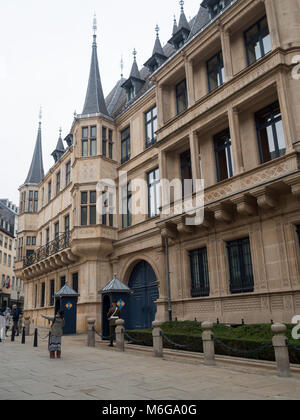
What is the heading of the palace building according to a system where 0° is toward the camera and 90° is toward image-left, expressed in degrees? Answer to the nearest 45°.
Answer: approximately 45°

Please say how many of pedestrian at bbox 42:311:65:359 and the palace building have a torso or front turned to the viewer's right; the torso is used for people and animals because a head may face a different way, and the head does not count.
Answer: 0
